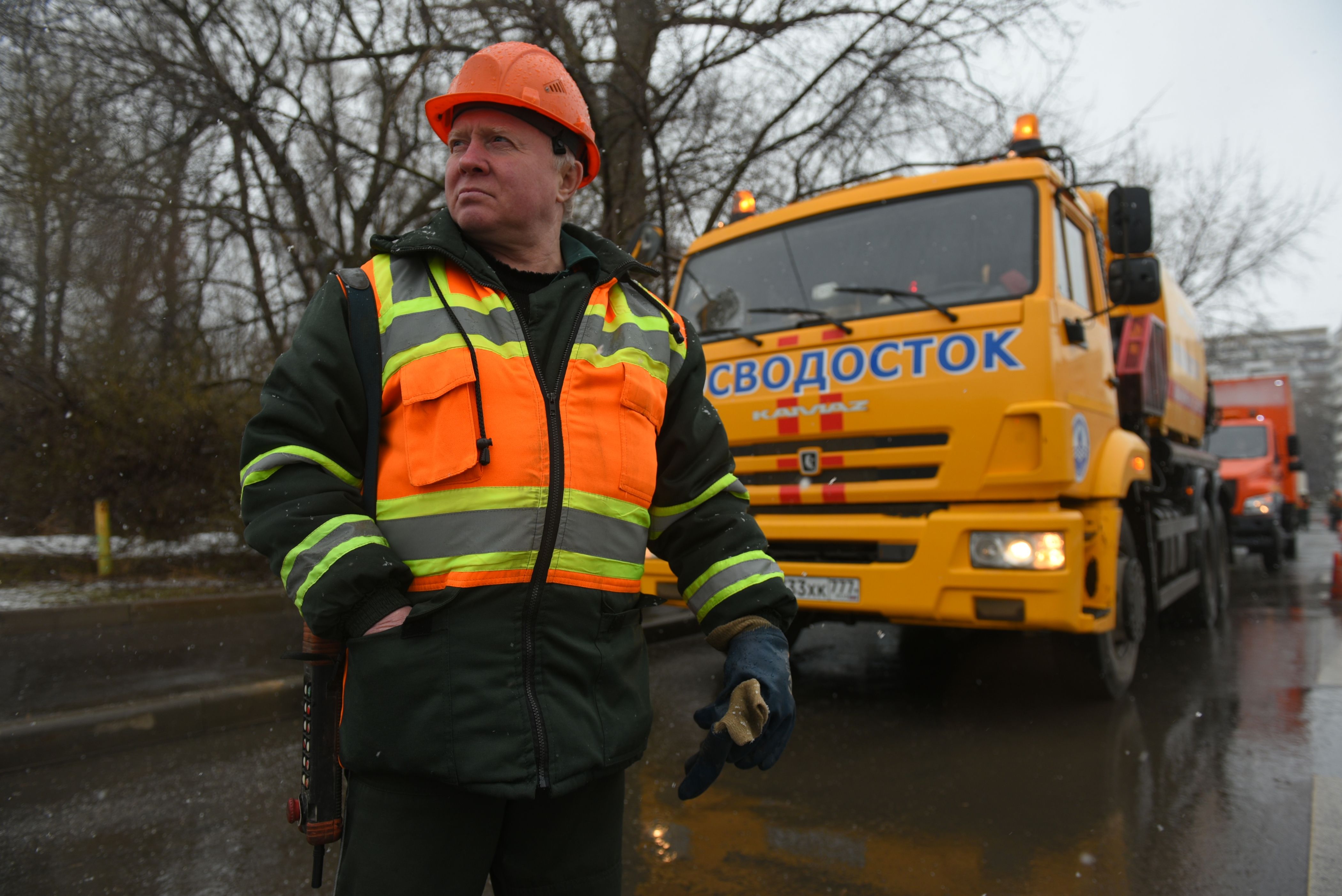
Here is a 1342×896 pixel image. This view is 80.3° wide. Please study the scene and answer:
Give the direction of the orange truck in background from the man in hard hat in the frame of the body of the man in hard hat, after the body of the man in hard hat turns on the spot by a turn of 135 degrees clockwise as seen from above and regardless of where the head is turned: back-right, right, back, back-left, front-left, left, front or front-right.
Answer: right

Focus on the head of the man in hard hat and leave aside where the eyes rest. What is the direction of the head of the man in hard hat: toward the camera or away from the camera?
toward the camera

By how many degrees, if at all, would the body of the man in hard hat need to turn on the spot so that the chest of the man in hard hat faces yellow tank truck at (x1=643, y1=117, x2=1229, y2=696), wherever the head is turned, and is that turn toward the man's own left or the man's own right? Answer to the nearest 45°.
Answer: approximately 135° to the man's own left

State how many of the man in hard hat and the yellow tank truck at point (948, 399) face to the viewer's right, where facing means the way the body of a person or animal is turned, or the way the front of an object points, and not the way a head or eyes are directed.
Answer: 0

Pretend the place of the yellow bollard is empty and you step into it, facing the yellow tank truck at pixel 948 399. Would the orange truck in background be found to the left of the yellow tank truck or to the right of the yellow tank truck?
left

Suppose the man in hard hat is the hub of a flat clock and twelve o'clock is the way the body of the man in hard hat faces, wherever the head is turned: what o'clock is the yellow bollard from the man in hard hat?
The yellow bollard is roughly at 5 o'clock from the man in hard hat.

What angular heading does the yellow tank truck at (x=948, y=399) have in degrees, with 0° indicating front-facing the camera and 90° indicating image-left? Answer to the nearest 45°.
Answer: approximately 45°

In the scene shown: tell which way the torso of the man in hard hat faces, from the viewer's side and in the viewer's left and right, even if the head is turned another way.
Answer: facing the viewer

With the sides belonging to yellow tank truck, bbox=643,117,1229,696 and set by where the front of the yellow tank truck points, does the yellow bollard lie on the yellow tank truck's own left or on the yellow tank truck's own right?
on the yellow tank truck's own right
